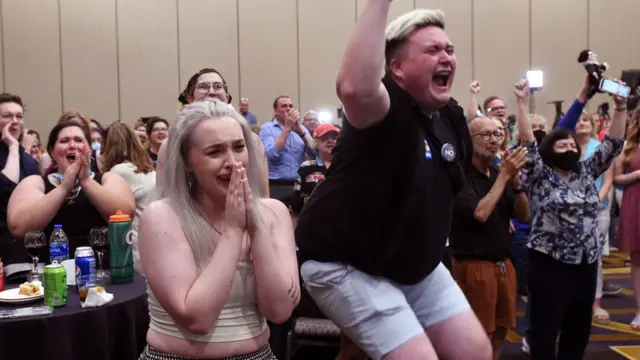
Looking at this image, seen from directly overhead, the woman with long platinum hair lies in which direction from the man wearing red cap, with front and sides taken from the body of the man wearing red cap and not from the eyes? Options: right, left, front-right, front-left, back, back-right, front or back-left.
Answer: front-right

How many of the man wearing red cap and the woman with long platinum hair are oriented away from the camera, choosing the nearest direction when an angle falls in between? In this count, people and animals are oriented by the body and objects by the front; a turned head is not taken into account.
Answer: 0

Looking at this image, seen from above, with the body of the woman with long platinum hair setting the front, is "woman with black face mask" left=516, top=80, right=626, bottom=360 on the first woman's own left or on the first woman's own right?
on the first woman's own left

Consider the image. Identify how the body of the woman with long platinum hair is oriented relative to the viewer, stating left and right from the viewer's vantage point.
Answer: facing the viewer and to the right of the viewer

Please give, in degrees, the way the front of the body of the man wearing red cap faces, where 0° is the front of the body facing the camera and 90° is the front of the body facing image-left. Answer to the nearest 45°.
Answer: approximately 315°
